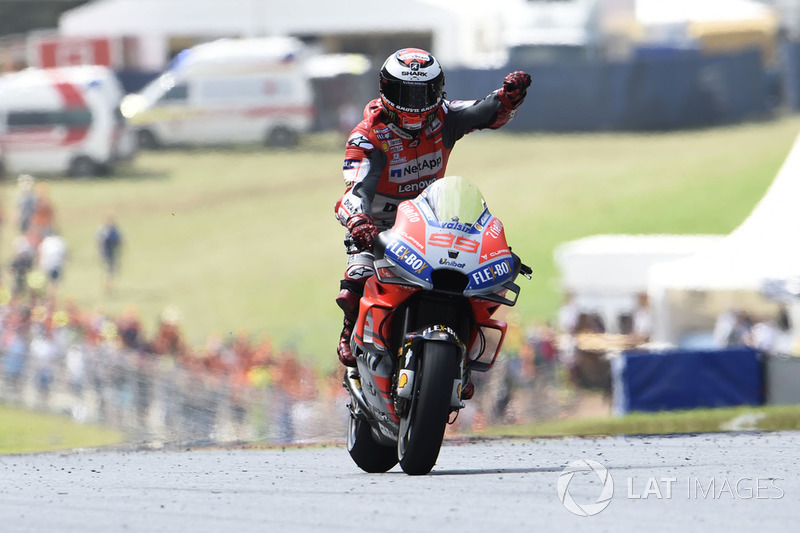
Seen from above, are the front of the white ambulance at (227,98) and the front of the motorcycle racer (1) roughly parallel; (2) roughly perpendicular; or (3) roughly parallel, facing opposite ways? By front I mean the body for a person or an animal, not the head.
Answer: roughly perpendicular

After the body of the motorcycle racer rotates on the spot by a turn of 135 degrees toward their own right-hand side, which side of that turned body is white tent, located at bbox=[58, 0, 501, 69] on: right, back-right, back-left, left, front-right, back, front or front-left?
front-right

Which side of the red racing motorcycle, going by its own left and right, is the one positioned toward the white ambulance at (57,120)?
back

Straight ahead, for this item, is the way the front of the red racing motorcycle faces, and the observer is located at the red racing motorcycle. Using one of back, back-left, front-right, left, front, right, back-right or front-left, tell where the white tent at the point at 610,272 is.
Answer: back

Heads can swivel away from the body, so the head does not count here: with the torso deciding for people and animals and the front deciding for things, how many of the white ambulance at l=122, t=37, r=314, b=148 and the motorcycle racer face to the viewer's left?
1

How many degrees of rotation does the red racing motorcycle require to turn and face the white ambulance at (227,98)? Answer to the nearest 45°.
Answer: approximately 180°

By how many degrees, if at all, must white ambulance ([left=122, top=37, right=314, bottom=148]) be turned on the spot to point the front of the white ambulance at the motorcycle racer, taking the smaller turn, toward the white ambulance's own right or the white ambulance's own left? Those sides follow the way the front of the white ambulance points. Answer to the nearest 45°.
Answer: approximately 90° to the white ambulance's own left

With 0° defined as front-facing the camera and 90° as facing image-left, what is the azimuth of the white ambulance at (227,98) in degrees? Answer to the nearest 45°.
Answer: approximately 90°

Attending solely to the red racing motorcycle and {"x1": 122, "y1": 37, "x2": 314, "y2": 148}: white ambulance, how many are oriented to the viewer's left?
1

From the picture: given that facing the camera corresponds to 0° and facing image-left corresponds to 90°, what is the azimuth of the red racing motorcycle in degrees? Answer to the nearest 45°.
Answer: approximately 0°

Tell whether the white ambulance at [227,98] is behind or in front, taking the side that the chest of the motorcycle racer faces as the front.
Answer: behind

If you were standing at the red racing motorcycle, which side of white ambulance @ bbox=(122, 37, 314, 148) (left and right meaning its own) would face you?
left
